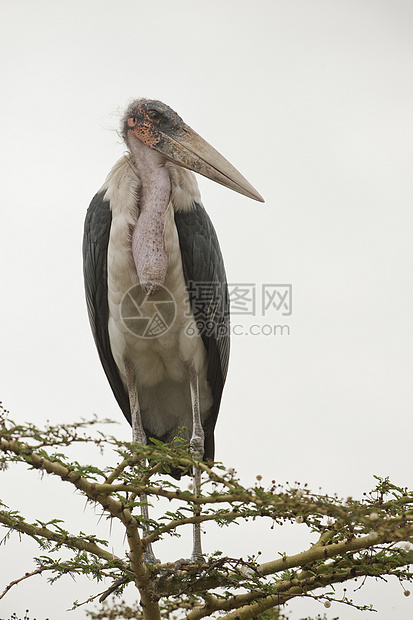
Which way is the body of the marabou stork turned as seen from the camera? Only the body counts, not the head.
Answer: toward the camera
